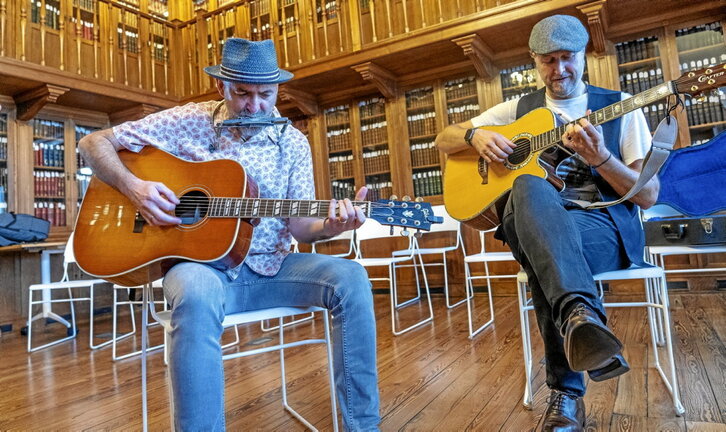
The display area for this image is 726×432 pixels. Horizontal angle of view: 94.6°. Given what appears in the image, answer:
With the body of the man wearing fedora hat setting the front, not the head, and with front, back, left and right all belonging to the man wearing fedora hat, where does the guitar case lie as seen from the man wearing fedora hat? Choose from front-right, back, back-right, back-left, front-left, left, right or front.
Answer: left

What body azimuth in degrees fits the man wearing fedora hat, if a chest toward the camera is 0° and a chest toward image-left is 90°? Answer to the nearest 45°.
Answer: approximately 0°

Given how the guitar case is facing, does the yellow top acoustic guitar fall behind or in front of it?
in front

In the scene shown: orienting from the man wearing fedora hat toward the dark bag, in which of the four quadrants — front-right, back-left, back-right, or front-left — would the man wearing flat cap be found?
back-right

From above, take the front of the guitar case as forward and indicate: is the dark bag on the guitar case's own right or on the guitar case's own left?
on the guitar case's own right

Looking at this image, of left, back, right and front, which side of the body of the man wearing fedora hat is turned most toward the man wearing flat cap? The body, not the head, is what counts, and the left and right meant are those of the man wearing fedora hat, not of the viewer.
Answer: left

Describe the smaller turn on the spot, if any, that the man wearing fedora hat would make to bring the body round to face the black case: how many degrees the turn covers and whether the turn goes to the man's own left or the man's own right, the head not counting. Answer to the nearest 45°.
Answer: approximately 90° to the man's own left

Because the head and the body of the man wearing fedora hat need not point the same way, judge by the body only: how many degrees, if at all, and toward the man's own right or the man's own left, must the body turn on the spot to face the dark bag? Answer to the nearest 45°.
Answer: approximately 135° to the man's own right
